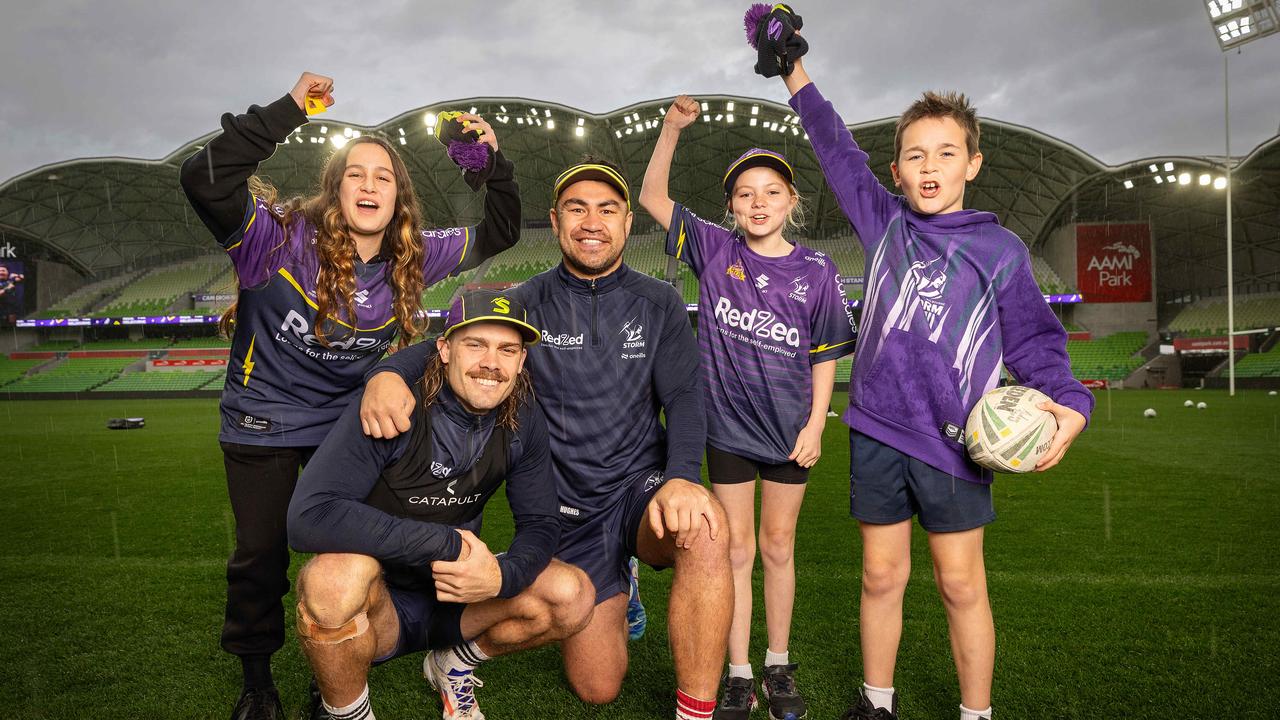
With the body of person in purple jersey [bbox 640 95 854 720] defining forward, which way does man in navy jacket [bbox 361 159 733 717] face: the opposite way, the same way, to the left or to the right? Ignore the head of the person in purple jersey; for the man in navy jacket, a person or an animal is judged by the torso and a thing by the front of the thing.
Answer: the same way

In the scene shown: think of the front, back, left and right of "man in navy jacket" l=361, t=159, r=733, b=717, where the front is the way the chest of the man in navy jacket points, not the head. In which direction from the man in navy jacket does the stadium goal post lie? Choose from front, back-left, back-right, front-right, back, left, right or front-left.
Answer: back-left

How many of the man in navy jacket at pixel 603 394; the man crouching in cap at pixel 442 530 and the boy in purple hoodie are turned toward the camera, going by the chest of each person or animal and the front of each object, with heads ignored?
3

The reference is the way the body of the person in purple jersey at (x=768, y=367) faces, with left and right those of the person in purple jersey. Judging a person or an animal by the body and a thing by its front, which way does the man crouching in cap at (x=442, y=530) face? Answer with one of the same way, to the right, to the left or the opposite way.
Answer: the same way

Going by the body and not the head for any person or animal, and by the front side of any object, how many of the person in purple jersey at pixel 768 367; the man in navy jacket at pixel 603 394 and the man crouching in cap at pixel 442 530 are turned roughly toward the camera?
3

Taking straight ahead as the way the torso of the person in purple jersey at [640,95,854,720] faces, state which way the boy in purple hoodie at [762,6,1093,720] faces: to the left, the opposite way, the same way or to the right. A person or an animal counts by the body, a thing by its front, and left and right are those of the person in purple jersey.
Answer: the same way

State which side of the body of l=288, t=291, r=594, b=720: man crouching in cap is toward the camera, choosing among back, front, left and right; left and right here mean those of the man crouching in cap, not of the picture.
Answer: front

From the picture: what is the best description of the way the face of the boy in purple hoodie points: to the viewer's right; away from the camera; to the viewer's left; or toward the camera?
toward the camera

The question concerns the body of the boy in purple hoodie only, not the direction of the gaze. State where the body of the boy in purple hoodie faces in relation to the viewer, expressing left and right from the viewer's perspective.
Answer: facing the viewer

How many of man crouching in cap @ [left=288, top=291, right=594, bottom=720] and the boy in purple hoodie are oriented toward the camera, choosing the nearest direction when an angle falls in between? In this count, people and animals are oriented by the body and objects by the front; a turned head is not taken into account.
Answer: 2

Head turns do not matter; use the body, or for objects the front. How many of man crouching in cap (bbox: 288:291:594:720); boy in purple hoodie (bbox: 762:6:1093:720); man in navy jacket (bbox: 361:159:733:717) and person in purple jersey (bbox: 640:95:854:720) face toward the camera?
4

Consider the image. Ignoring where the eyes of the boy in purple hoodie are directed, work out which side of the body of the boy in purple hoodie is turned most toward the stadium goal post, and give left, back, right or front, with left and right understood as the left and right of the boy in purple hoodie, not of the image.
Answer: back

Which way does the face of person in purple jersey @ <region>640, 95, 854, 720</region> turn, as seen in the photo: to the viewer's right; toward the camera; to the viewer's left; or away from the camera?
toward the camera

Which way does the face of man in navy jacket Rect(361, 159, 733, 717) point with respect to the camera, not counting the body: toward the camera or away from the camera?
toward the camera
